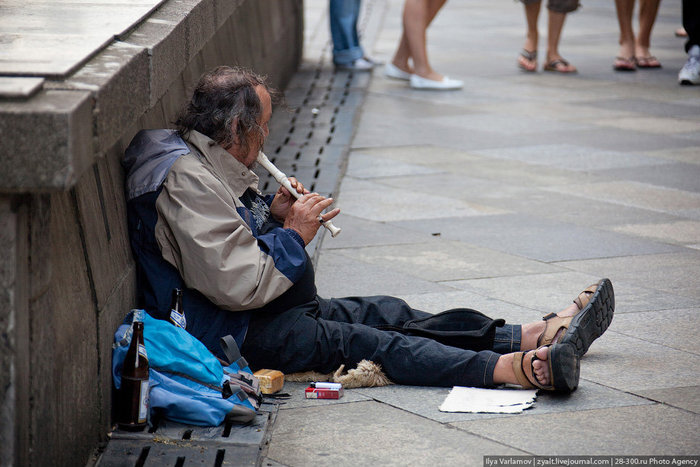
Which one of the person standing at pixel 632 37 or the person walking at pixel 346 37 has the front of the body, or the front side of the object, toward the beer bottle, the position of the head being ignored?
the person standing at pixel 632 37

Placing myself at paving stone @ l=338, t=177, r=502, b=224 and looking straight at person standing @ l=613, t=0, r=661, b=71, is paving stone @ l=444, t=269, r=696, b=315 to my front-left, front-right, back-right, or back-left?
back-right

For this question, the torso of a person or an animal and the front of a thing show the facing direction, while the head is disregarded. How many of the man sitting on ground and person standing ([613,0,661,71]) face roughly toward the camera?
1

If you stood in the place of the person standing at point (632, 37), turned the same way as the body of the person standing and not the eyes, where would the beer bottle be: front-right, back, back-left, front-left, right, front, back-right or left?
front

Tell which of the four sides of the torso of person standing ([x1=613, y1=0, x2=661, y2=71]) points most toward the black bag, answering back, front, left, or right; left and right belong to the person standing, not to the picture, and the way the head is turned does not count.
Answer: front

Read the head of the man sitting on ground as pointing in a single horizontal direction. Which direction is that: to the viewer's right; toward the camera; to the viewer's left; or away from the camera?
to the viewer's right

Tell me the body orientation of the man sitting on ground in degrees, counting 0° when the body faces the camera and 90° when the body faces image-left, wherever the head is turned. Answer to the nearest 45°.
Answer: approximately 270°

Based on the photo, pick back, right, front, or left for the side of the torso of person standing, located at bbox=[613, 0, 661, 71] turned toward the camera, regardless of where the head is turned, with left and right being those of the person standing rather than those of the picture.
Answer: front

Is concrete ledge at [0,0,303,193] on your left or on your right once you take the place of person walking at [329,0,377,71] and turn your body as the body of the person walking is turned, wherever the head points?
on your right

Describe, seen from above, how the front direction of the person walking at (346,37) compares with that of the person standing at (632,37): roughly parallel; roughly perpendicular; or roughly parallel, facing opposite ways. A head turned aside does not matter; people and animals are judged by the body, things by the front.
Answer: roughly perpendicular

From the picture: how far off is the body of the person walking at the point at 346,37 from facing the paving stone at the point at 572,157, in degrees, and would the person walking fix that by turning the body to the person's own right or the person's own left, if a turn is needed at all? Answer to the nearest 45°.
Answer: approximately 45° to the person's own right

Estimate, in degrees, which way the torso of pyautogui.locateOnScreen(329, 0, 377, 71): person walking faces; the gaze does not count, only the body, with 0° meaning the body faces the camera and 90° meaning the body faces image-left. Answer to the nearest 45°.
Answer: approximately 270°

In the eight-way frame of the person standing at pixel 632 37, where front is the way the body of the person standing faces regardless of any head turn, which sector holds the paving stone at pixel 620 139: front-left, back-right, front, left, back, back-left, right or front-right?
front
